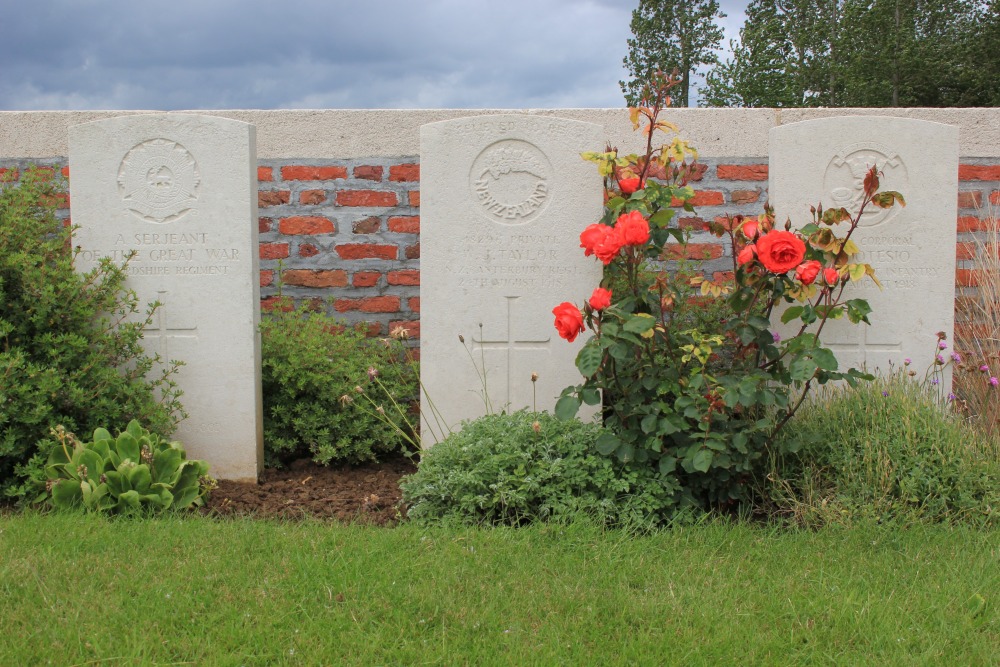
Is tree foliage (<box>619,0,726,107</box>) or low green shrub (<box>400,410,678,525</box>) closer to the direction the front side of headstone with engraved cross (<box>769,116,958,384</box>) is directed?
the low green shrub

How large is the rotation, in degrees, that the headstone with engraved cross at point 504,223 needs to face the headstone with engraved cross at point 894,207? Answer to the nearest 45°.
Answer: approximately 90° to its left

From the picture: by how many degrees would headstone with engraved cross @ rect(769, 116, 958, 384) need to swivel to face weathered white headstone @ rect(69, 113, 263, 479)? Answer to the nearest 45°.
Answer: approximately 90° to its right

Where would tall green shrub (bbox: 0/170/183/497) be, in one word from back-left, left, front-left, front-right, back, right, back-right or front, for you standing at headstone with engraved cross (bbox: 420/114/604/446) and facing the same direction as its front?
right

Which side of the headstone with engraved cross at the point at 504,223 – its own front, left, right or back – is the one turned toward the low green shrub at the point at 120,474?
right

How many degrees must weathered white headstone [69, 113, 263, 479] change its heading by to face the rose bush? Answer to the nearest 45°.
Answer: approximately 45° to its left

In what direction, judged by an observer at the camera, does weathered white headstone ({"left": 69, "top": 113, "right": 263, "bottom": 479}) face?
facing the viewer

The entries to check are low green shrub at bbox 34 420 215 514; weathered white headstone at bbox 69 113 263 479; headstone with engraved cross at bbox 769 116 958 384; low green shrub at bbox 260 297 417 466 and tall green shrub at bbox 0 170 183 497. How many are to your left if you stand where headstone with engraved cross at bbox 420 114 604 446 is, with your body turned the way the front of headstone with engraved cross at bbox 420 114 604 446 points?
1

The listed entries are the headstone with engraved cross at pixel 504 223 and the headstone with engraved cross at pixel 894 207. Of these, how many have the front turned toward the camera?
2

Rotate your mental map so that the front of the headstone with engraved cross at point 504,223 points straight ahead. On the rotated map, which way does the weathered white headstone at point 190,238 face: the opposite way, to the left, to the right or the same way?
the same way

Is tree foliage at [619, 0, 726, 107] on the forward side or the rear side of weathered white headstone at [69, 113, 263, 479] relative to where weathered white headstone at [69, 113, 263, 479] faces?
on the rear side

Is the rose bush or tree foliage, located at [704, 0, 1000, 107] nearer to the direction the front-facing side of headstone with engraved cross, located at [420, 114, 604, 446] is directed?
the rose bush

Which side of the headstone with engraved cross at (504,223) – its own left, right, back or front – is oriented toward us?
front

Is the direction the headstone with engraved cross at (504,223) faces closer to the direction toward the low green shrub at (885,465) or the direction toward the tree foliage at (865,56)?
the low green shrub

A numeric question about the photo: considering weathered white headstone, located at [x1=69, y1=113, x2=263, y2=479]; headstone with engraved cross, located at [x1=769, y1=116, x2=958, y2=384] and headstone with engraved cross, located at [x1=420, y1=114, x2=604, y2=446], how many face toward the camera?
3
